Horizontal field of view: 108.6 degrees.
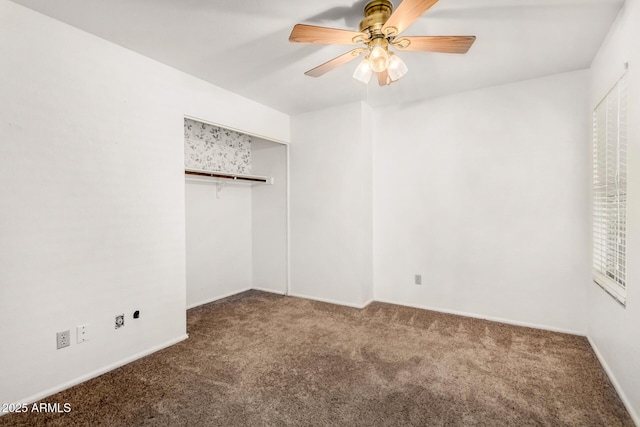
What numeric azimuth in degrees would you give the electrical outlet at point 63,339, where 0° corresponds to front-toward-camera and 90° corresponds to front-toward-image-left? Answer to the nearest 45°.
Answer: approximately 315°

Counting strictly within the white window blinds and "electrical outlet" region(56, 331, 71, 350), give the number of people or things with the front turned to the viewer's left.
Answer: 1

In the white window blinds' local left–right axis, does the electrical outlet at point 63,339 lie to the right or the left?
on its left

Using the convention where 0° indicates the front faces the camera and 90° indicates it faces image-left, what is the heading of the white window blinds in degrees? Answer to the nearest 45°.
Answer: approximately 90°
